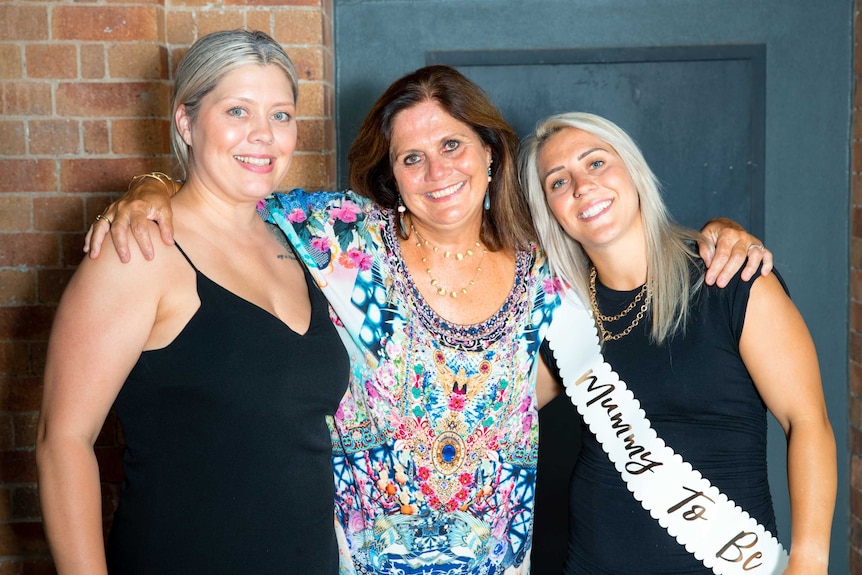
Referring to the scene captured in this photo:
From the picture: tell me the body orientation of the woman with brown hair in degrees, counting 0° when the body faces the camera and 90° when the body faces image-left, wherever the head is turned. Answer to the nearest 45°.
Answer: approximately 0°
